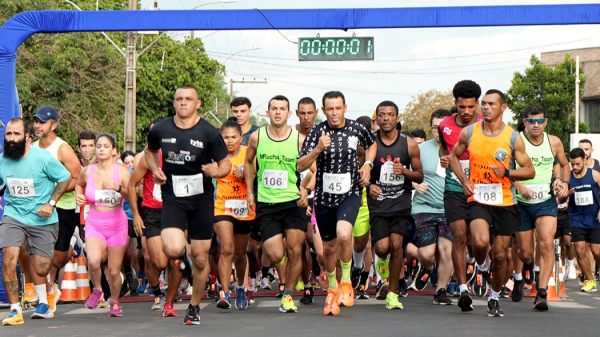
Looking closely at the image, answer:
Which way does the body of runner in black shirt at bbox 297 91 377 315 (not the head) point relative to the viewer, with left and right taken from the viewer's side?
facing the viewer

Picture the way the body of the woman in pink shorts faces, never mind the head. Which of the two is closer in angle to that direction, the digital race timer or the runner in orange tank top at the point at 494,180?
the runner in orange tank top

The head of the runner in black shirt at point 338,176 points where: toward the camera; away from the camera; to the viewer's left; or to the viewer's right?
toward the camera

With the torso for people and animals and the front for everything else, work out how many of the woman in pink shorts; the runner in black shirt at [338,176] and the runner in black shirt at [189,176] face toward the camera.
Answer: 3

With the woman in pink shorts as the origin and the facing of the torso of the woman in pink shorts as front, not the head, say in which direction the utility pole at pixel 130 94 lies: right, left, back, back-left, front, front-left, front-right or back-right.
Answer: back

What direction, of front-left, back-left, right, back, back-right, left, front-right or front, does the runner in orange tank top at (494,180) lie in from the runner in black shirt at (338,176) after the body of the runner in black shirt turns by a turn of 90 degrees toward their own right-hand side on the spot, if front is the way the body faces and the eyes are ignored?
back

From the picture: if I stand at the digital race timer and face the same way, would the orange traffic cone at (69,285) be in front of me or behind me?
in front

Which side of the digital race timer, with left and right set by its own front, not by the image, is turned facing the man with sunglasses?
front

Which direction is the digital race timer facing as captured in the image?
toward the camera

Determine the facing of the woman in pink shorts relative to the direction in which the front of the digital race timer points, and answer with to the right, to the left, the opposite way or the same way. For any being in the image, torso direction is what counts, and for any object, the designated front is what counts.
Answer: the same way

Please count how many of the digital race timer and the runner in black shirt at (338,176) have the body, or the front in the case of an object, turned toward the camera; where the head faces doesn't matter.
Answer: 2

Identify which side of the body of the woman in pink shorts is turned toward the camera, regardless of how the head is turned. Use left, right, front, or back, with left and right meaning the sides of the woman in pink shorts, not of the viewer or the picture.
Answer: front
